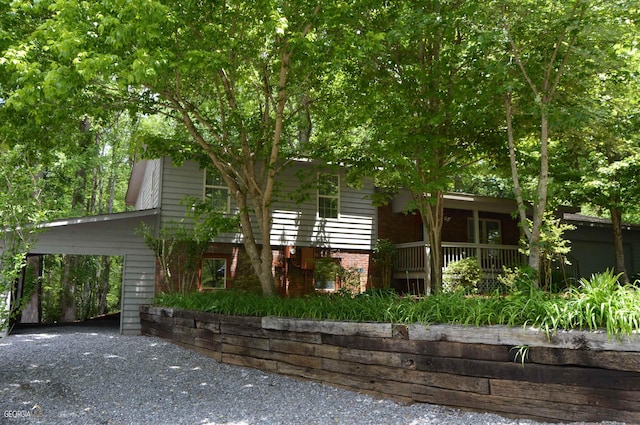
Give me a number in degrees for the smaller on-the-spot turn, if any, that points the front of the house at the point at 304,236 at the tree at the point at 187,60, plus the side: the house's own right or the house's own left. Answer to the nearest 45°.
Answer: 0° — it already faces it

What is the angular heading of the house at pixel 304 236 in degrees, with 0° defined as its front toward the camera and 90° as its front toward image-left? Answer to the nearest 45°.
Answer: approximately 0°

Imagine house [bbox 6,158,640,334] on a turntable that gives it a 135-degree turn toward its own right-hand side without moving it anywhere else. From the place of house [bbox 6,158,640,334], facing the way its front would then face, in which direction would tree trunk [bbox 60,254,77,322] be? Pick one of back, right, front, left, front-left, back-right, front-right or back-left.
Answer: front

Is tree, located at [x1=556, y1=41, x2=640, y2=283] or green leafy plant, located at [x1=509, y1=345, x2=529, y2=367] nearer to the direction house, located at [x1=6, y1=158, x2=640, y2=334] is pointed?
the green leafy plant

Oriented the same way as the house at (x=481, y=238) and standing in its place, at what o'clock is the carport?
The carport is roughly at 2 o'clock from the house.

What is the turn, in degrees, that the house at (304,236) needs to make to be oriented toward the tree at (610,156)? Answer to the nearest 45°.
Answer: approximately 90° to its left

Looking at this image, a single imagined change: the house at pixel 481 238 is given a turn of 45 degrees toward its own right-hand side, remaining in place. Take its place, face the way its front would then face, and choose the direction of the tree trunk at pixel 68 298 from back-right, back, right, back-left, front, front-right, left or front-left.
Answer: front-right
